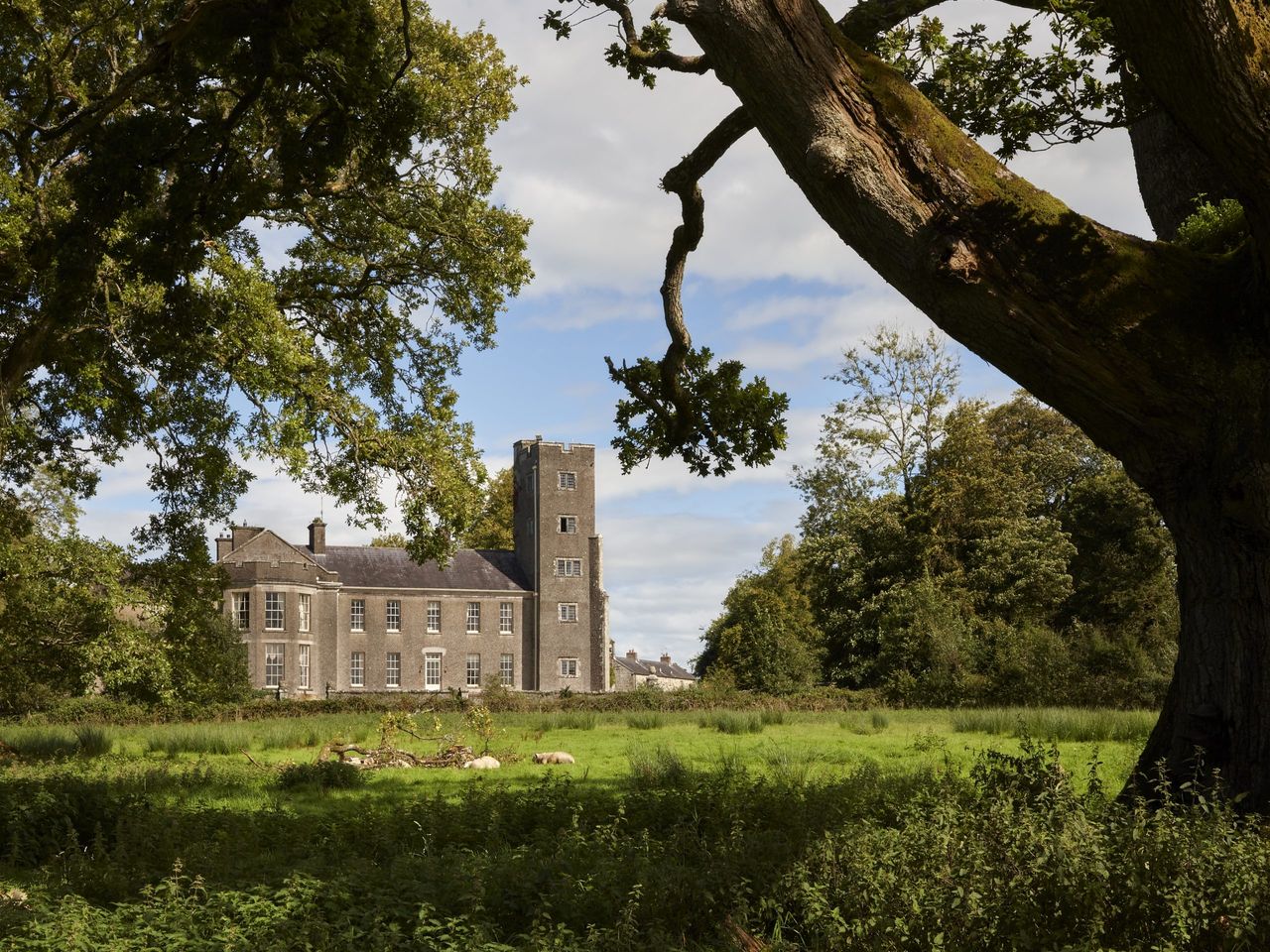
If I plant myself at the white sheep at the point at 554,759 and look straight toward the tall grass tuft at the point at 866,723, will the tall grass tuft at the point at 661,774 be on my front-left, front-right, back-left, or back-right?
back-right

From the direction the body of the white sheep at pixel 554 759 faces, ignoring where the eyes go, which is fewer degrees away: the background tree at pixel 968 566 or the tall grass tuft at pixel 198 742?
the tall grass tuft

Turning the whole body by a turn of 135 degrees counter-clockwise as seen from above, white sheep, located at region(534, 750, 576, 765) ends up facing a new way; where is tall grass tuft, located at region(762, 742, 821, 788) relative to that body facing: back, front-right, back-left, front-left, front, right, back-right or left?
front

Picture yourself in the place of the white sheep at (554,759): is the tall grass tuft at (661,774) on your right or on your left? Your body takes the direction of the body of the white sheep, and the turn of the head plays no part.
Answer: on your left

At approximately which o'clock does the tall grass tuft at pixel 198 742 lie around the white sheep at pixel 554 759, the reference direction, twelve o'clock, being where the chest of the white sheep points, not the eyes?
The tall grass tuft is roughly at 1 o'clock from the white sheep.

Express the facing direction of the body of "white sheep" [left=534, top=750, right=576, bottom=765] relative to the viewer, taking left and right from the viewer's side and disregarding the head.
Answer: facing to the left of the viewer
